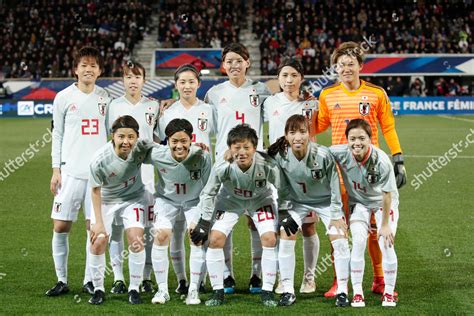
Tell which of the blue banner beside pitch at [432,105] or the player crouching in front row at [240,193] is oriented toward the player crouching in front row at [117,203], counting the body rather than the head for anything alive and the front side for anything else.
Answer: the blue banner beside pitch

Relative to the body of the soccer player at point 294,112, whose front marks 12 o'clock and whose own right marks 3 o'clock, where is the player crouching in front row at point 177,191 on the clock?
The player crouching in front row is roughly at 2 o'clock from the soccer player.

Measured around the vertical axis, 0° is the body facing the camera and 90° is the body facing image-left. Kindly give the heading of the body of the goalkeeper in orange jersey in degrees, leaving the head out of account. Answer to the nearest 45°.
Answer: approximately 0°

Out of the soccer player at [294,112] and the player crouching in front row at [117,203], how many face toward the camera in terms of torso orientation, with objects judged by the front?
2

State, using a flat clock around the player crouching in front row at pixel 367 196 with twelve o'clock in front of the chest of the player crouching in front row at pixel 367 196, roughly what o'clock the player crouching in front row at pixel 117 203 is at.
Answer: the player crouching in front row at pixel 117 203 is roughly at 3 o'clock from the player crouching in front row at pixel 367 196.

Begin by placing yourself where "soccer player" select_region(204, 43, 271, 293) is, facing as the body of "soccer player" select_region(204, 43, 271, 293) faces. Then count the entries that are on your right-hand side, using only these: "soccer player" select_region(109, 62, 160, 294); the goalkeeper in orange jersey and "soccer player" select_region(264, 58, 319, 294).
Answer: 1

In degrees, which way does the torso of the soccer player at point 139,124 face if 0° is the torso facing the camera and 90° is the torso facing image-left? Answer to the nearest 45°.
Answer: approximately 0°

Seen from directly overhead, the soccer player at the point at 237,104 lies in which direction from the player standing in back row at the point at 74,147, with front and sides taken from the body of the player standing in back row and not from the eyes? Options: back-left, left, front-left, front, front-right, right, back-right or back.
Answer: left
